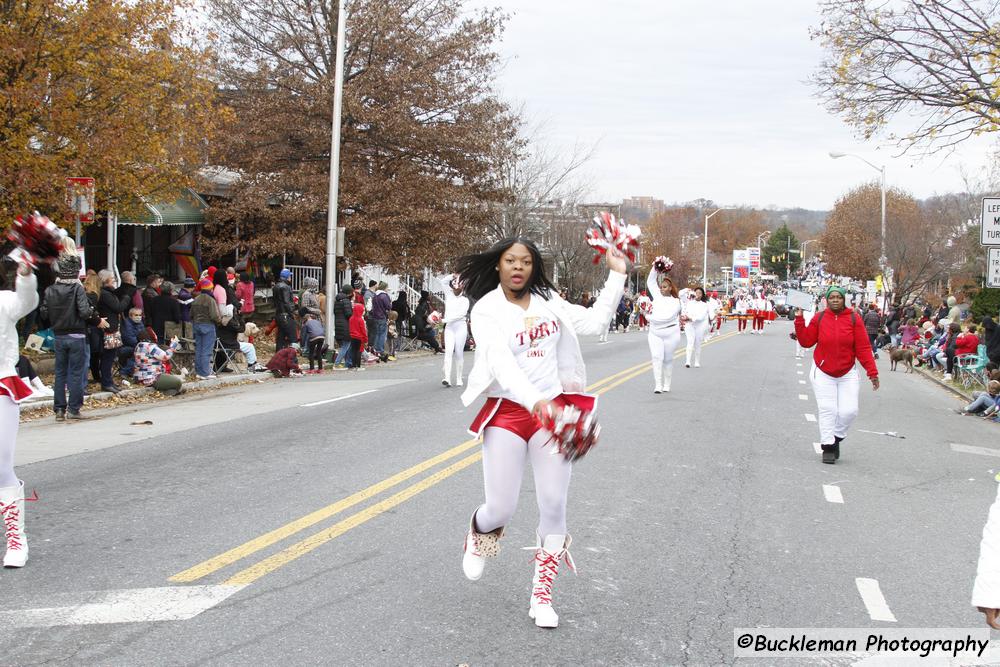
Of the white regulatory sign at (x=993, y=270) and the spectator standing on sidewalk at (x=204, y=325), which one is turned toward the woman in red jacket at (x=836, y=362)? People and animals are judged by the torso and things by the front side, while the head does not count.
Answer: the white regulatory sign

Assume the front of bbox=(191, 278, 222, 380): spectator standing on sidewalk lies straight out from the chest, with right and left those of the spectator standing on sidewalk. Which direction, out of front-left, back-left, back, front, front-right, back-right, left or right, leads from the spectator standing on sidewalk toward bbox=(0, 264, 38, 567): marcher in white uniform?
back-right

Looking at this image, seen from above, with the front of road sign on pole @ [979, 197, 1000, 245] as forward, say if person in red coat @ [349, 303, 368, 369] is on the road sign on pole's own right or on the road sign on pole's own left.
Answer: on the road sign on pole's own right

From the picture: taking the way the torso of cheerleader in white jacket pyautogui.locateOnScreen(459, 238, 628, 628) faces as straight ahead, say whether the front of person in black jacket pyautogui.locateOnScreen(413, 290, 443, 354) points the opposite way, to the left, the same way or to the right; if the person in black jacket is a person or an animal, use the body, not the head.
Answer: to the left

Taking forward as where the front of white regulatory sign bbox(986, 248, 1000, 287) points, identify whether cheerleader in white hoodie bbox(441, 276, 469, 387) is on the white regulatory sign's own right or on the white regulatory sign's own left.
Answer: on the white regulatory sign's own right

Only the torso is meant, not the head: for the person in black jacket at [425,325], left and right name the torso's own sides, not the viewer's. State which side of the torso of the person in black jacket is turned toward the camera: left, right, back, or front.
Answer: right

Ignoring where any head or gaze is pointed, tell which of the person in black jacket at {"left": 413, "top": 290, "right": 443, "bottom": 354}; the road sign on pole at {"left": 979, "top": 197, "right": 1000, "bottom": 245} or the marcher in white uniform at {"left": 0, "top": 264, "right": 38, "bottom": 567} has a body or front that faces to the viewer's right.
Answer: the person in black jacket

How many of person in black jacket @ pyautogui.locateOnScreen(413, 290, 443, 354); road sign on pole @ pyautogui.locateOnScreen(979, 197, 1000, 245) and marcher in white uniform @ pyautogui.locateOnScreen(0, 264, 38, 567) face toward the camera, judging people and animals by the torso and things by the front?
2

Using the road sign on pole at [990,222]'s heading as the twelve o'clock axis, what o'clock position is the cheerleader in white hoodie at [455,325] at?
The cheerleader in white hoodie is roughly at 2 o'clock from the road sign on pole.

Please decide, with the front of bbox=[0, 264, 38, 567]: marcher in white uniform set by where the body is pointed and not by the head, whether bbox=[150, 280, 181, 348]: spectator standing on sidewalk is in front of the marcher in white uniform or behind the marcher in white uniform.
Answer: behind

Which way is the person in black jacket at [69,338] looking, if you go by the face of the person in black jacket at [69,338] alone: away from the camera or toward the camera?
away from the camera

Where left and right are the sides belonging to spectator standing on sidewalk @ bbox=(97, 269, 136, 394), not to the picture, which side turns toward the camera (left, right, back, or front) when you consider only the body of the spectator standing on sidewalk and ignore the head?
right
